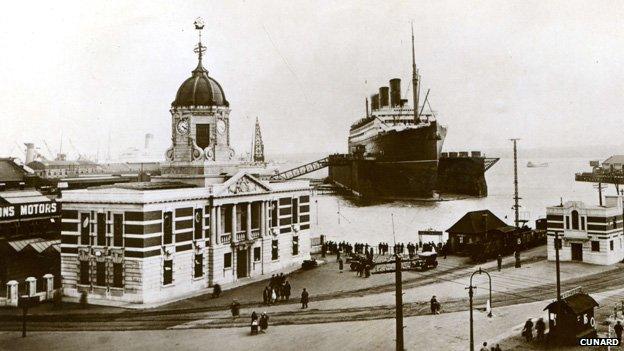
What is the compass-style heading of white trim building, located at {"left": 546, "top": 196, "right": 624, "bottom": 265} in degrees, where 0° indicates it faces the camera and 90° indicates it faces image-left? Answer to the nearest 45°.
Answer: approximately 45°

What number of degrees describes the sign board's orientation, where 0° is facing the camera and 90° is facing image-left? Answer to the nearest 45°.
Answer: approximately 315°

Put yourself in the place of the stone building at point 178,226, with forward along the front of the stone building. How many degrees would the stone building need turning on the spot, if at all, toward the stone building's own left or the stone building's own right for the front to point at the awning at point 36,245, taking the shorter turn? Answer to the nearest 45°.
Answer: approximately 135° to the stone building's own right
